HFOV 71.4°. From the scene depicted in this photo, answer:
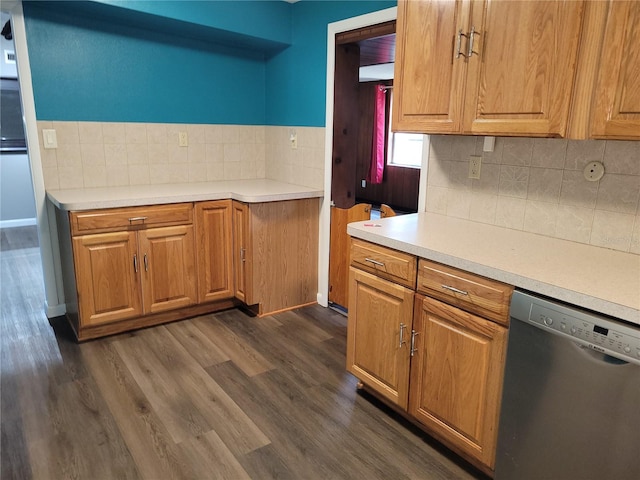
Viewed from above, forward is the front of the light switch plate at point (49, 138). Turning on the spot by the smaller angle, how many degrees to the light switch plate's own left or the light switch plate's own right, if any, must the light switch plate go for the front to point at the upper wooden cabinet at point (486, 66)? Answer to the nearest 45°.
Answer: approximately 45° to the light switch plate's own left

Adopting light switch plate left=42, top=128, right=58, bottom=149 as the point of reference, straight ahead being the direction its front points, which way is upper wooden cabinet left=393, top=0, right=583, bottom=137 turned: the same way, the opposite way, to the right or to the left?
to the right

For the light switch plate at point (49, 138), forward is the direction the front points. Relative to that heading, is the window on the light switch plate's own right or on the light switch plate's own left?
on the light switch plate's own left

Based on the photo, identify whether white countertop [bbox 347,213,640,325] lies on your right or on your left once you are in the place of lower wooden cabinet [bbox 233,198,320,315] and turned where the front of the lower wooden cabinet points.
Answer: on your left

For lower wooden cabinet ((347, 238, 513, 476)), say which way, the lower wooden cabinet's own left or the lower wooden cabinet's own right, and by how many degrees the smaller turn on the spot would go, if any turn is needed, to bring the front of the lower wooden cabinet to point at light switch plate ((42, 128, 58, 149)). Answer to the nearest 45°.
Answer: approximately 45° to the lower wooden cabinet's own right

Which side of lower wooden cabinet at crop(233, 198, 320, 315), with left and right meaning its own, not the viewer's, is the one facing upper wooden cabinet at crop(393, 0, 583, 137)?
left

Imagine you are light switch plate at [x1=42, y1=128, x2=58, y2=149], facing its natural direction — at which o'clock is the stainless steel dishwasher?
The stainless steel dishwasher is roughly at 11 o'clock from the light switch plate.

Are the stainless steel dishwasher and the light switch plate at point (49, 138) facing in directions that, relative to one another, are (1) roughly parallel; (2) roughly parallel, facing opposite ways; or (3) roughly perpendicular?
roughly perpendicular

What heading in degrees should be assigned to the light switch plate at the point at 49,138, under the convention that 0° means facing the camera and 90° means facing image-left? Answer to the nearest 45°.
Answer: approximately 0°

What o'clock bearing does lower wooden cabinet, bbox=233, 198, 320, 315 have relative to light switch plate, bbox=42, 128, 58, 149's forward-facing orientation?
The lower wooden cabinet is roughly at 10 o'clock from the light switch plate.

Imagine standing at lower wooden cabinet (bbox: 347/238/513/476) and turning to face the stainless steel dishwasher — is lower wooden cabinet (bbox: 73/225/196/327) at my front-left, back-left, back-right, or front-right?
back-right

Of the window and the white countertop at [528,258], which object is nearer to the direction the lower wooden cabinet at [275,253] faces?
the white countertop
